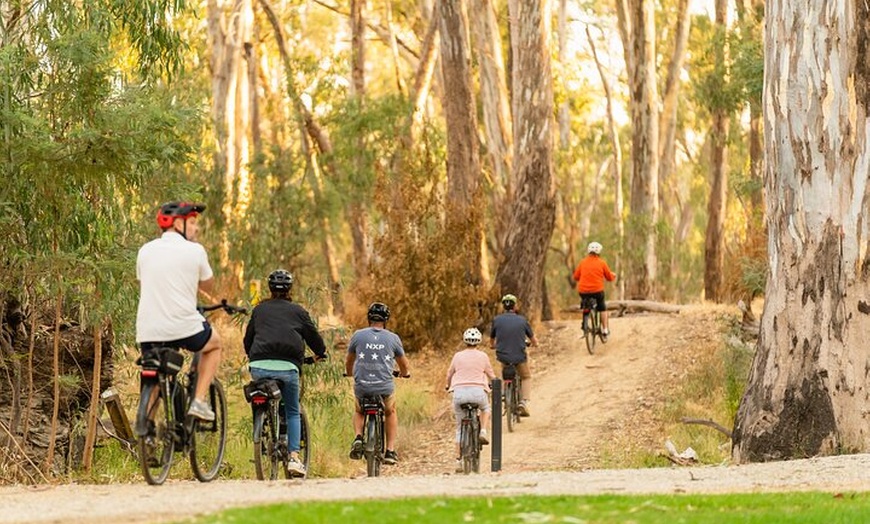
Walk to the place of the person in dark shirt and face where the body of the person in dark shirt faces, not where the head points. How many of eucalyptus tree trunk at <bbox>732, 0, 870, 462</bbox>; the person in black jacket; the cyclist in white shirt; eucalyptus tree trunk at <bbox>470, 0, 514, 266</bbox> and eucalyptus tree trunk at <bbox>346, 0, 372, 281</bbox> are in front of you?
2

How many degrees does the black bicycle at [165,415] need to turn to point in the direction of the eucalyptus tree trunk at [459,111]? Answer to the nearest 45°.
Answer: approximately 45° to its left

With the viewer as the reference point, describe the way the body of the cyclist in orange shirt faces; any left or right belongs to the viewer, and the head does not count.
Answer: facing away from the viewer

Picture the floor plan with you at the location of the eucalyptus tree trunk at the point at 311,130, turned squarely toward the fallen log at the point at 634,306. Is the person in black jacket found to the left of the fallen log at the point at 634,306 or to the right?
right

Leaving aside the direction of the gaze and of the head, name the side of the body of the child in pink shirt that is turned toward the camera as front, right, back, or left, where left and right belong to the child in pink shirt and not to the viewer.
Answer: back

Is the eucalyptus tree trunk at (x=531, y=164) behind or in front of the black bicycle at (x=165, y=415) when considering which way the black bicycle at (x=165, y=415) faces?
in front

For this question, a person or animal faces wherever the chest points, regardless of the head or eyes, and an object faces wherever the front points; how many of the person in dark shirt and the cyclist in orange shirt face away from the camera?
2

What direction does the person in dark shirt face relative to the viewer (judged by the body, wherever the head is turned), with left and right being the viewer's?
facing away from the viewer

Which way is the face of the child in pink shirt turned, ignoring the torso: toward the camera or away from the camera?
away from the camera

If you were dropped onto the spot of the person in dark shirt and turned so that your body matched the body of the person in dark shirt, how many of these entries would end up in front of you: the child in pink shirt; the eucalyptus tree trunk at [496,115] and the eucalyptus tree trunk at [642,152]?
2

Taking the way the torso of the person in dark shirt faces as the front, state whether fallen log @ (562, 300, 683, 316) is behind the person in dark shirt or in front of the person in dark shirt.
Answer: in front

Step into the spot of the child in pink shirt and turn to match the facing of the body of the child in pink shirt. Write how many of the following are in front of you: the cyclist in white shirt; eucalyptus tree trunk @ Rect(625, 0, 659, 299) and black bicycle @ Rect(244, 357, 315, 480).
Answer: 1

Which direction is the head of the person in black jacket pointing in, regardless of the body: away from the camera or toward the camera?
away from the camera

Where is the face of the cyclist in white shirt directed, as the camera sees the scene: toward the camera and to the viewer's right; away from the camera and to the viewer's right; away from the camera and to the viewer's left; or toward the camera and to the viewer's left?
away from the camera and to the viewer's right

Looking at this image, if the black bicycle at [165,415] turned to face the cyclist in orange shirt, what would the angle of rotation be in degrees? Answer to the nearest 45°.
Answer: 0° — it already faces them
